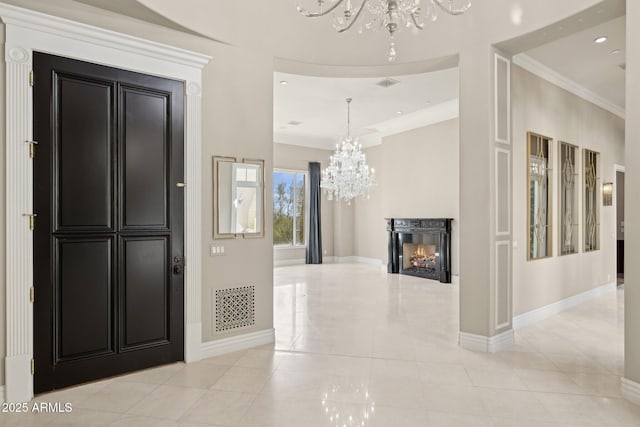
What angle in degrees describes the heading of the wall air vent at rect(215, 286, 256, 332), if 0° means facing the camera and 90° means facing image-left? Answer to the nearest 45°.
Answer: approximately 315°

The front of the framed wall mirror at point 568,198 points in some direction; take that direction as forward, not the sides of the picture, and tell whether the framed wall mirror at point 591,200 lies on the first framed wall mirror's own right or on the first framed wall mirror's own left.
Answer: on the first framed wall mirror's own left

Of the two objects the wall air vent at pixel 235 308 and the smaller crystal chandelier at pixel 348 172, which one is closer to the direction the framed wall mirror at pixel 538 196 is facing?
the wall air vent

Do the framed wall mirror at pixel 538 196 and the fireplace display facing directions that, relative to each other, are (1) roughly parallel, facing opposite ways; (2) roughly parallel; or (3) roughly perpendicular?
roughly perpendicular

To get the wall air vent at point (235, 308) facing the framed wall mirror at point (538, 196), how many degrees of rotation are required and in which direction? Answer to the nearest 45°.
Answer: approximately 45° to its left
